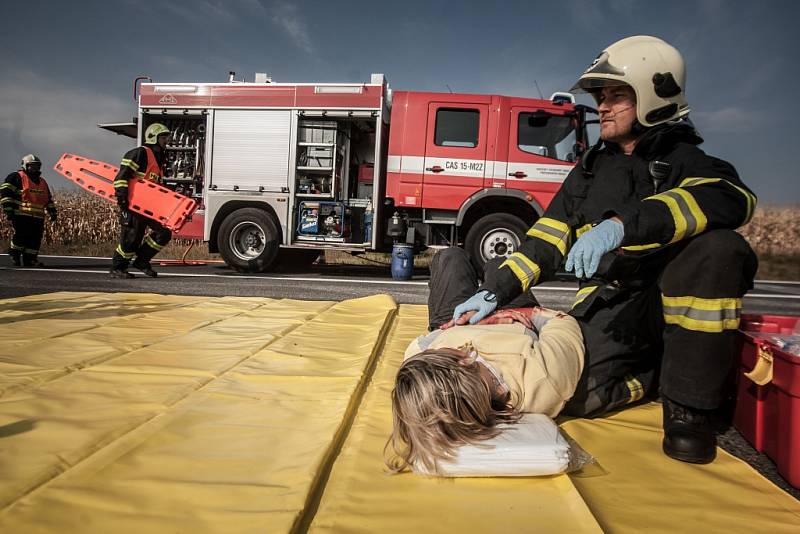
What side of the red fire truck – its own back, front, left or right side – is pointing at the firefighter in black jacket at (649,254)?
right

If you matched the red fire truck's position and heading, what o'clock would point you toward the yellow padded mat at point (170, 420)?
The yellow padded mat is roughly at 3 o'clock from the red fire truck.

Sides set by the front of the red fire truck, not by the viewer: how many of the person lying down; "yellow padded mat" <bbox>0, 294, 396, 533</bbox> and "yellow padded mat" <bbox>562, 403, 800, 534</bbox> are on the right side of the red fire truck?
3

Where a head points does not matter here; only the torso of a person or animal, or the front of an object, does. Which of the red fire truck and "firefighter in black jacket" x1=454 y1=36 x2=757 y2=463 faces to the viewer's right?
the red fire truck

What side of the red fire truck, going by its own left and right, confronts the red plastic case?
right

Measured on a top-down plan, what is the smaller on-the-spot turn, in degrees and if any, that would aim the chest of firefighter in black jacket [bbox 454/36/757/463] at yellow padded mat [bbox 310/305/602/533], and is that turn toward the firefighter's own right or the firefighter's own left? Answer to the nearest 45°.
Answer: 0° — they already face it

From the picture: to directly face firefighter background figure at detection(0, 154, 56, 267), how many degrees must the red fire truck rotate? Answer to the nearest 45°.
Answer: approximately 180°

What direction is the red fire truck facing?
to the viewer's right

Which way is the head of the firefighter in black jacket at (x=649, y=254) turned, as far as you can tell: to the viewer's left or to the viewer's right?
to the viewer's left

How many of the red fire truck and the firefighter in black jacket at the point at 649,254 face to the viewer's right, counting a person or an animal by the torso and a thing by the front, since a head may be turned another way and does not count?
1
